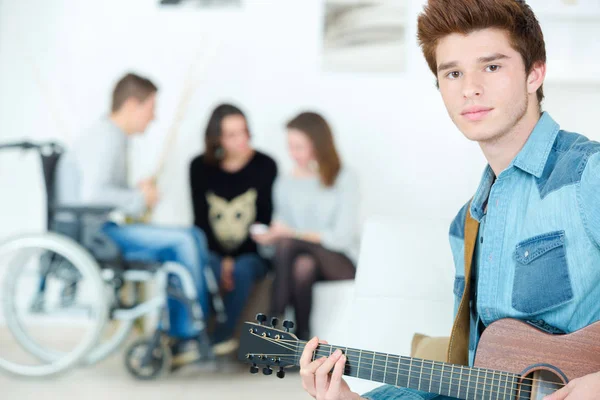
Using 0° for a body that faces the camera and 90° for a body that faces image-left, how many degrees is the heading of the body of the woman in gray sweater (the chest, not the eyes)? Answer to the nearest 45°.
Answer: approximately 45°

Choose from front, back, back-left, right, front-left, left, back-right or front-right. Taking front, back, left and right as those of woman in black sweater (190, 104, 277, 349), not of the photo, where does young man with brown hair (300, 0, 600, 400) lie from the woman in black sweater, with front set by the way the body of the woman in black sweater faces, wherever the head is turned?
front

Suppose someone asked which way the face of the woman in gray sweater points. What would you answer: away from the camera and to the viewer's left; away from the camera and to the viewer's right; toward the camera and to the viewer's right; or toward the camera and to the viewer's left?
toward the camera and to the viewer's left

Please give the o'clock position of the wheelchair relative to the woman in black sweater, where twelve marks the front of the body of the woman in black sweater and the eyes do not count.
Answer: The wheelchair is roughly at 2 o'clock from the woman in black sweater.

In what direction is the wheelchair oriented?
to the viewer's right

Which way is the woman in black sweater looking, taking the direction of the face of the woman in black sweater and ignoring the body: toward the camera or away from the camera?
toward the camera

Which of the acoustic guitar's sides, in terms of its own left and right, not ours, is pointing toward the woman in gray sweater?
back

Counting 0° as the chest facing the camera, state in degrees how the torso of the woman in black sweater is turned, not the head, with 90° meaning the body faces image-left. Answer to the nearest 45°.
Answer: approximately 0°

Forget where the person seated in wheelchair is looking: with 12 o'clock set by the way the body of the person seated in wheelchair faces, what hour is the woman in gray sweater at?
The woman in gray sweater is roughly at 12 o'clock from the person seated in wheelchair.

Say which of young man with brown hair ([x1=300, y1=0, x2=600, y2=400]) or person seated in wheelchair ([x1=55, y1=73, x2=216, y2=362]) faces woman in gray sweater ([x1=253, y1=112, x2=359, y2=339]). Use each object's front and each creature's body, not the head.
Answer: the person seated in wheelchair

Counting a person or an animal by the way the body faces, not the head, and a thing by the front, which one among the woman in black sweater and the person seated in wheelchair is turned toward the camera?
the woman in black sweater

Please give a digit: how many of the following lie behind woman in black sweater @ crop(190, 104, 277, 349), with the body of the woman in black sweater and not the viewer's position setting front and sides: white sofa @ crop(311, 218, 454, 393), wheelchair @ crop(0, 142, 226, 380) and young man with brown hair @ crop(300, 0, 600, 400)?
0

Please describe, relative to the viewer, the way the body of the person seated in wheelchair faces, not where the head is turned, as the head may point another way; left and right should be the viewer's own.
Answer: facing to the right of the viewer

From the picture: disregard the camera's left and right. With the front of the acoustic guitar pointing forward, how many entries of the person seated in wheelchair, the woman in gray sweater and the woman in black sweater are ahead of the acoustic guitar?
0

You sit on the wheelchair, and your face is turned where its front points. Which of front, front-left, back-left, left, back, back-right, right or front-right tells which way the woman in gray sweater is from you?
front

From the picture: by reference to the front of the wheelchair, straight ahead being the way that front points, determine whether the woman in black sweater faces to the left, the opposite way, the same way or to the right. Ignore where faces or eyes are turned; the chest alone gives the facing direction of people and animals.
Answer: to the right

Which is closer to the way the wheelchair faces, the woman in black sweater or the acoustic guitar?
the woman in black sweater

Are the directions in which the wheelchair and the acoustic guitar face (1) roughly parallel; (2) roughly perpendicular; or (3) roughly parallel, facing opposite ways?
roughly perpendicular

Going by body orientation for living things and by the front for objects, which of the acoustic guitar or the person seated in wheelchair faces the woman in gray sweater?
the person seated in wheelchair
